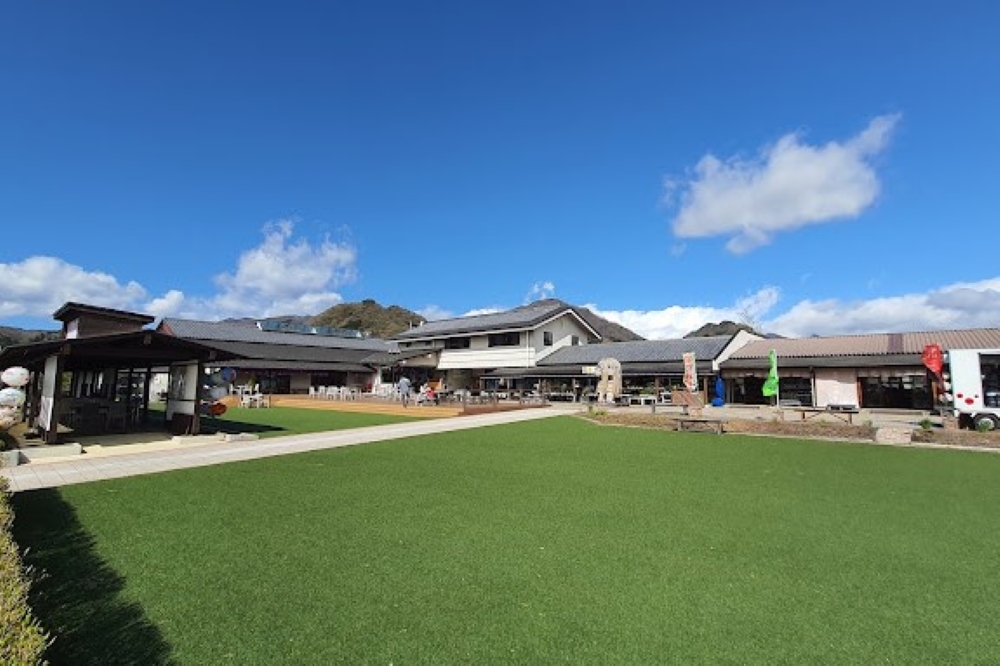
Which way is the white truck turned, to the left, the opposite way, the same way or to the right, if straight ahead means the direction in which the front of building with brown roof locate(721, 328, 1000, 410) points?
to the left

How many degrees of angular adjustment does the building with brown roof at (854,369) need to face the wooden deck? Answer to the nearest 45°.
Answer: approximately 45° to its right

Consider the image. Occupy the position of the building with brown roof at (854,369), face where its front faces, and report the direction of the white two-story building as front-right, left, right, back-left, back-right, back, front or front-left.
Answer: right

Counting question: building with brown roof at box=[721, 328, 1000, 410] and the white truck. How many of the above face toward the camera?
1

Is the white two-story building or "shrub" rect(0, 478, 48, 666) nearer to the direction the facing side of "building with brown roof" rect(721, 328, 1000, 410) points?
the shrub

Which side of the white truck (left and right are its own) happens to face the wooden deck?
back

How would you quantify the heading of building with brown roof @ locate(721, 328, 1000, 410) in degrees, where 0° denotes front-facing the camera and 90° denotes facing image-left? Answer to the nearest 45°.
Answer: approximately 0°

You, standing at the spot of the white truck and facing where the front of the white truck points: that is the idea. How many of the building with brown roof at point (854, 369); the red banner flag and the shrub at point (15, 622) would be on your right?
1

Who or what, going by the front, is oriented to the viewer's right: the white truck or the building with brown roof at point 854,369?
the white truck

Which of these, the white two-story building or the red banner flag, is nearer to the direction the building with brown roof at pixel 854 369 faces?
the red banner flag

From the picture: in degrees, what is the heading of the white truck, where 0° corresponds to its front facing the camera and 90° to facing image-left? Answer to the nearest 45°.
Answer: approximately 270°

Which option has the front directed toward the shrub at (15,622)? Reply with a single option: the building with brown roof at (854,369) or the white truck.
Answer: the building with brown roof

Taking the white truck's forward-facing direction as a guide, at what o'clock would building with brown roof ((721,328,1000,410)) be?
The building with brown roof is roughly at 8 o'clock from the white truck.
